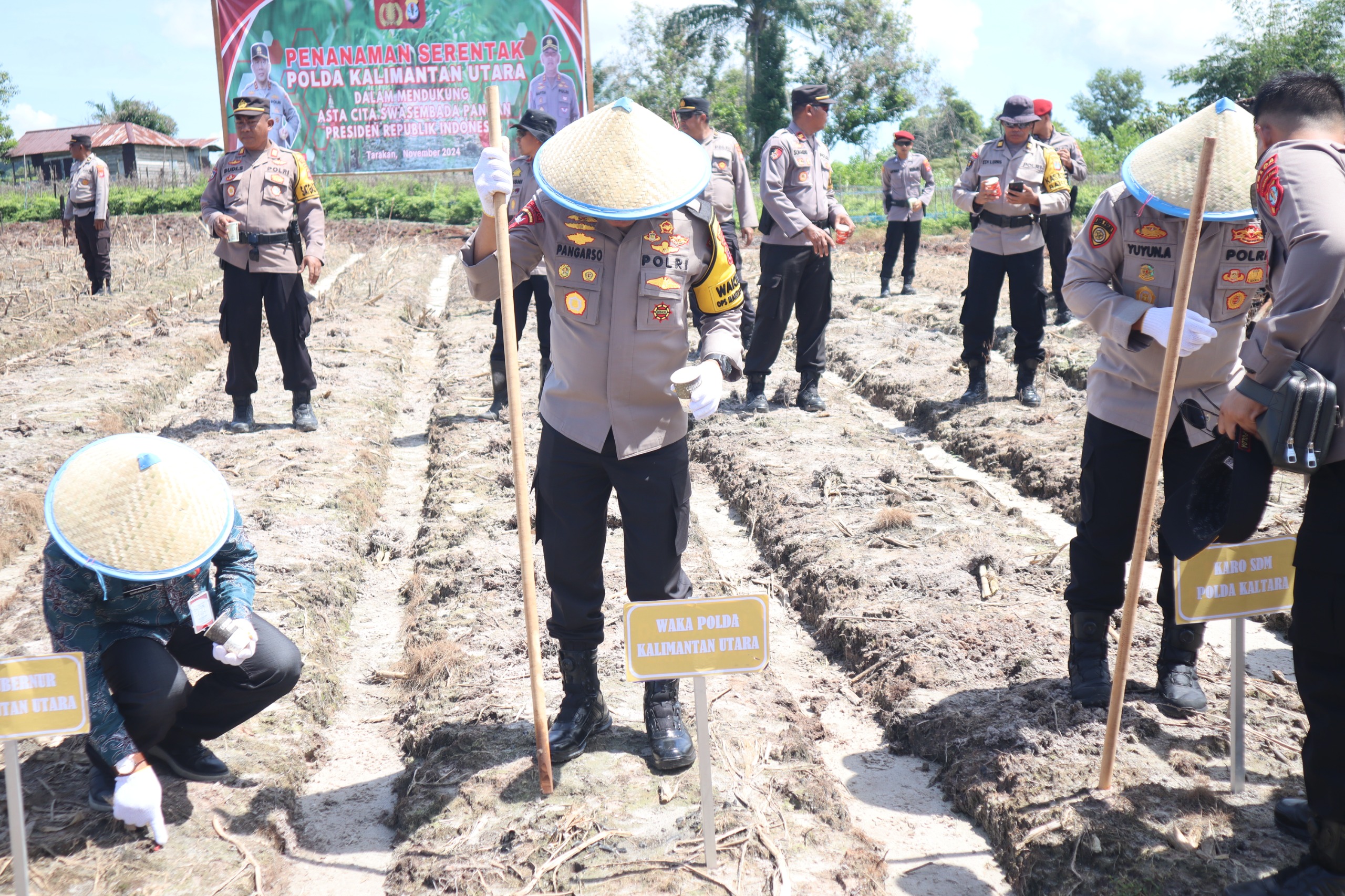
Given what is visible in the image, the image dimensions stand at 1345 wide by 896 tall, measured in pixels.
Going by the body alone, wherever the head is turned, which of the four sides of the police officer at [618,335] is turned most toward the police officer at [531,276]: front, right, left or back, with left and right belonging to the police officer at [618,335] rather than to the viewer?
back

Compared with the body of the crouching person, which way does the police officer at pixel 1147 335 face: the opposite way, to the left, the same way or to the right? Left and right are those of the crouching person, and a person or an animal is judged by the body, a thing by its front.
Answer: to the right

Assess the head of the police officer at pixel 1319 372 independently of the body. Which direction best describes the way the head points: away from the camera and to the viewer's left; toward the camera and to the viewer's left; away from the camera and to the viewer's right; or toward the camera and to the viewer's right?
away from the camera and to the viewer's left

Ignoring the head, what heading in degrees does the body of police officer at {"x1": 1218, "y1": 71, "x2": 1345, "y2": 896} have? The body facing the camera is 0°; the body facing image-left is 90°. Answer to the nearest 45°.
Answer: approximately 135°

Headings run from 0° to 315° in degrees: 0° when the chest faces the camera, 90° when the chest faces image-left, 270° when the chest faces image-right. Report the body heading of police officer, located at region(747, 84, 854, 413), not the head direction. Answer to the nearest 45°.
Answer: approximately 315°

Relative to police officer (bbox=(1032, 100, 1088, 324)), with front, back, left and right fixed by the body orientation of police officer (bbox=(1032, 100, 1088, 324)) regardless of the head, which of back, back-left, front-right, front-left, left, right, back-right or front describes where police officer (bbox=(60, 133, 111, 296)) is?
front-right

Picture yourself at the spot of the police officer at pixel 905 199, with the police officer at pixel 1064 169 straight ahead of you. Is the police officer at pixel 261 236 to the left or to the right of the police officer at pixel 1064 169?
right

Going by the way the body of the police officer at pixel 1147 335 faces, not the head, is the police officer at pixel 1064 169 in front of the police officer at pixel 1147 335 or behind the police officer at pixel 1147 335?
behind
